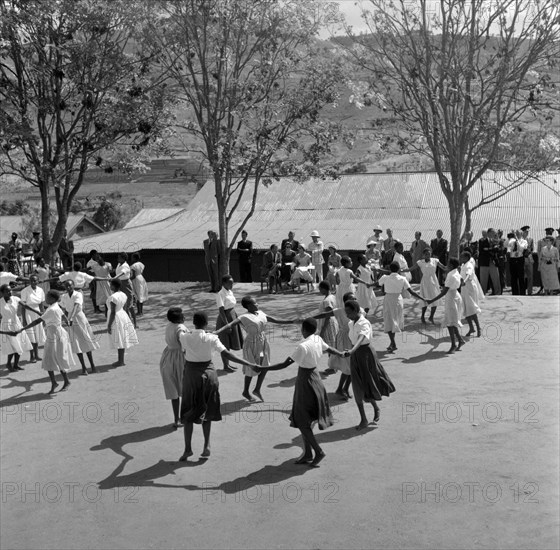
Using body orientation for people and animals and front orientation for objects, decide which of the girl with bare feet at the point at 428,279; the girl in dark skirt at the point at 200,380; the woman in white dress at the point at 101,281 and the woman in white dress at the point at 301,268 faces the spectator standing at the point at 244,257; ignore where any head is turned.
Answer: the girl in dark skirt

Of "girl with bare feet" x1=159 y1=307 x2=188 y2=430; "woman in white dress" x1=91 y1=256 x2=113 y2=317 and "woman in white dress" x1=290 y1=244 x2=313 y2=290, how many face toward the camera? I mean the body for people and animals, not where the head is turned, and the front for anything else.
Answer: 2

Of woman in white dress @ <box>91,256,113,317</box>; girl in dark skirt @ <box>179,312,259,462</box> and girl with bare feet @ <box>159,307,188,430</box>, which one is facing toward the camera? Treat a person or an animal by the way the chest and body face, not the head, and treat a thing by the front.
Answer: the woman in white dress

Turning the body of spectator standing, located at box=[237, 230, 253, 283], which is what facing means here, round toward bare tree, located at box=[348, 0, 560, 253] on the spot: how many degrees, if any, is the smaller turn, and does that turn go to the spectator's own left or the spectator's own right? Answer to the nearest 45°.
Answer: approximately 45° to the spectator's own left

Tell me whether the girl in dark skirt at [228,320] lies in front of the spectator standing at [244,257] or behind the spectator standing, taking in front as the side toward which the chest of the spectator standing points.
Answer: in front

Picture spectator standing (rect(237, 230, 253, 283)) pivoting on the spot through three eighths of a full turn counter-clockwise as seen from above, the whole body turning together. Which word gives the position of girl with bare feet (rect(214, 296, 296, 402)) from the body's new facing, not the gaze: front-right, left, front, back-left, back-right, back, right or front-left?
back-right

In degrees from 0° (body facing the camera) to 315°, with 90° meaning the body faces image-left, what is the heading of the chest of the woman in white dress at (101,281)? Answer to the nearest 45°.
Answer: approximately 0°

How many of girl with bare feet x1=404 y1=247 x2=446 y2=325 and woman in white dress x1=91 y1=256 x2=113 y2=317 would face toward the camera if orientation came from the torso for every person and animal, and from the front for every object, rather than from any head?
2

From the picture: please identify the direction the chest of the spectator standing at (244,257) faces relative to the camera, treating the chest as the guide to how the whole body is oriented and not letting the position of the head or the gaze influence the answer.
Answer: toward the camera

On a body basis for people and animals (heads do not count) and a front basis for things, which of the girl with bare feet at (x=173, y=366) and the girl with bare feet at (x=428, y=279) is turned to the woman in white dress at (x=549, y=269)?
the girl with bare feet at (x=173, y=366)

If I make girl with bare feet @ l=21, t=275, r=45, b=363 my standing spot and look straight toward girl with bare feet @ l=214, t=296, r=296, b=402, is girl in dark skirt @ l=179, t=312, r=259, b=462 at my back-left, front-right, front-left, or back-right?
front-right

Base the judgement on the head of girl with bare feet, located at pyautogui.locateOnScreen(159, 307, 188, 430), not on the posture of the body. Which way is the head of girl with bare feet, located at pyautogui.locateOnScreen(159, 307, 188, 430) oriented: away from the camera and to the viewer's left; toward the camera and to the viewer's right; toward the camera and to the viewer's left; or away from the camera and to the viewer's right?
away from the camera and to the viewer's right

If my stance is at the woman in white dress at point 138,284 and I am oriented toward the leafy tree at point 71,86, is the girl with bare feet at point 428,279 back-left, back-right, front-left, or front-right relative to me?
back-right

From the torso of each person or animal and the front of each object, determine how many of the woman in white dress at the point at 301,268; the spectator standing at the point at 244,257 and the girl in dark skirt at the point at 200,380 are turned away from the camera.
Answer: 1

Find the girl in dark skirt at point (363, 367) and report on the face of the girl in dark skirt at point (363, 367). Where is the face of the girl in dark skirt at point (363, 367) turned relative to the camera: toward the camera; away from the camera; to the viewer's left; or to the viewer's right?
to the viewer's left

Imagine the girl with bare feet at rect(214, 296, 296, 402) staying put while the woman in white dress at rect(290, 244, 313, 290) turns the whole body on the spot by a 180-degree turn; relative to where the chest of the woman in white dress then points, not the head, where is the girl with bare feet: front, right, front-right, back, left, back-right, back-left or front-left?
back
